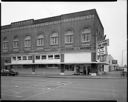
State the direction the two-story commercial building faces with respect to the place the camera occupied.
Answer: facing the viewer and to the left of the viewer
